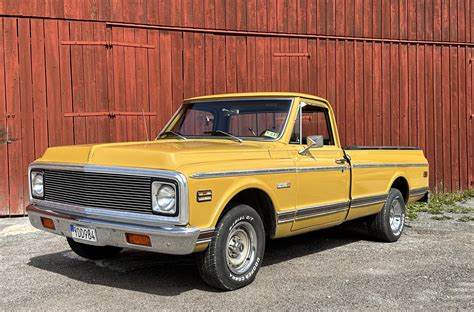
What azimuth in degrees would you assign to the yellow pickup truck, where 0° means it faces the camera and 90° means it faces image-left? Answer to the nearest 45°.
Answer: approximately 45°
